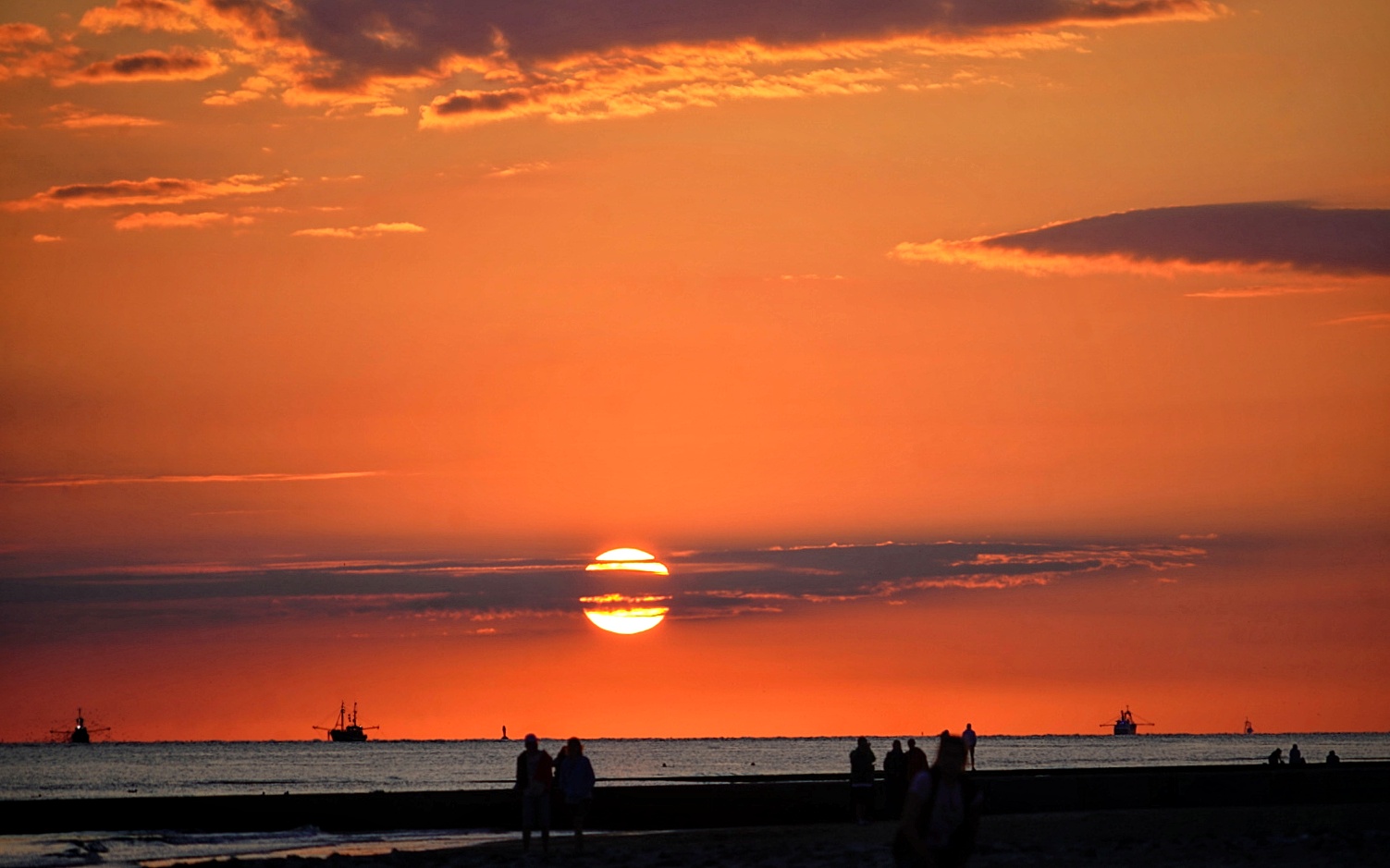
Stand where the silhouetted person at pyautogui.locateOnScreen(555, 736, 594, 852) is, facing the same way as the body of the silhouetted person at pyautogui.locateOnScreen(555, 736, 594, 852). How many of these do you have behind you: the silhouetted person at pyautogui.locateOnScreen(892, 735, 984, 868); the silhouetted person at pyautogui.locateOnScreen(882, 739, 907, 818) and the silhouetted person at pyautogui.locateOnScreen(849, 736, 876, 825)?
1

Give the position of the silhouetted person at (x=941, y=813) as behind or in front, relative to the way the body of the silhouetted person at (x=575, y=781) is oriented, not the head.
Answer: behind

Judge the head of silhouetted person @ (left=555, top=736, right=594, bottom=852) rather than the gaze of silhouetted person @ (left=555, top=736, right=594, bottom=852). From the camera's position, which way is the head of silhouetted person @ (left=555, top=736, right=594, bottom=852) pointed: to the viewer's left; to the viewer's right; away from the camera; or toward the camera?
away from the camera

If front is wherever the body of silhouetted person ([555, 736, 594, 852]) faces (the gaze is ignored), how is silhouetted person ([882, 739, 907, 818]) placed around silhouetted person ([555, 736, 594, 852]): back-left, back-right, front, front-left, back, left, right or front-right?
front-right

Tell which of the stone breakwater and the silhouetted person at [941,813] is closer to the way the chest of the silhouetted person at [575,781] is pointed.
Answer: the stone breakwater

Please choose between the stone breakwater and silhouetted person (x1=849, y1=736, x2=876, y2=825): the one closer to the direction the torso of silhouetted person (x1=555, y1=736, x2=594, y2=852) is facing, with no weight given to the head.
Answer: the stone breakwater

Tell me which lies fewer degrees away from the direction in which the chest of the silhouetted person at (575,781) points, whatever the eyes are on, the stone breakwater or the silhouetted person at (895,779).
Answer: the stone breakwater

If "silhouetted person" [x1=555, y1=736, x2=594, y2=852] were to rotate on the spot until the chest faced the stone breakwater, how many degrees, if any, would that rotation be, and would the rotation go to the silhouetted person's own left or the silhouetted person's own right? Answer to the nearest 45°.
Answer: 0° — they already face it

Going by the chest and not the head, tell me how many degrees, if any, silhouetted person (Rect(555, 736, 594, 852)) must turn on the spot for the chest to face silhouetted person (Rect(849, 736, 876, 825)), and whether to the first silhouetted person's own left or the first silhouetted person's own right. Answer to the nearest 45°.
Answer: approximately 45° to the first silhouetted person's own right

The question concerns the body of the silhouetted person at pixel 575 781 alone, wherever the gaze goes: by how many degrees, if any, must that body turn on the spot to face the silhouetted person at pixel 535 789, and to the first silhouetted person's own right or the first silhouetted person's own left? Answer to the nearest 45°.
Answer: approximately 45° to the first silhouetted person's own left

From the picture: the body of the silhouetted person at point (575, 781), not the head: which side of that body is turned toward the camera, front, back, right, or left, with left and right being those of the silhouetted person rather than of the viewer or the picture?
back
